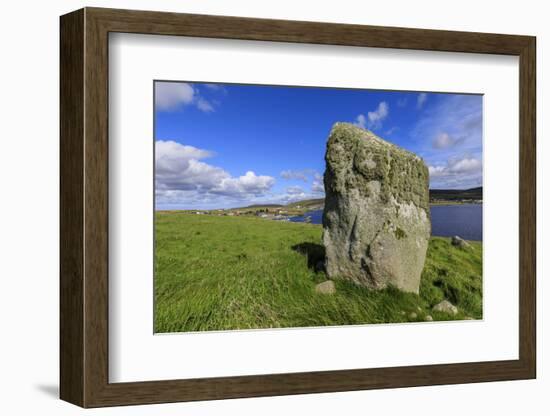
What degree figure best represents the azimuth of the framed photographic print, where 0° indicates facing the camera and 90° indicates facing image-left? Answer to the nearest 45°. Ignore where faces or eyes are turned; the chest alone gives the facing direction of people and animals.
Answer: approximately 315°
